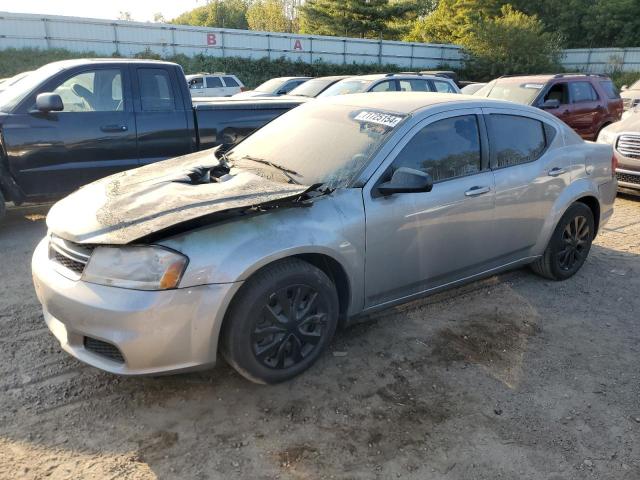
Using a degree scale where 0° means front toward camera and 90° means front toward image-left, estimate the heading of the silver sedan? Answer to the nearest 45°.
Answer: approximately 45°

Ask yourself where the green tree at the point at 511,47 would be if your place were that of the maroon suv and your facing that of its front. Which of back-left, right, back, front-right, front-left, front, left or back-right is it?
back-right

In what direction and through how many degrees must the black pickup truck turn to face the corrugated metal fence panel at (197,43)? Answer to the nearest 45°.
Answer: approximately 135° to its right

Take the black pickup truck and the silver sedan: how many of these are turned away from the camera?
0

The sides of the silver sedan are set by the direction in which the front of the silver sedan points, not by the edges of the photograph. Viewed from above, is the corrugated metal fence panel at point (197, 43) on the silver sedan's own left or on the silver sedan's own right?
on the silver sedan's own right

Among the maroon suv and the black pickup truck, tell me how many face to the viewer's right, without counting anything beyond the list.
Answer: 0

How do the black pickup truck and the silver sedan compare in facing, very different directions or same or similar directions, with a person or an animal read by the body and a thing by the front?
same or similar directions

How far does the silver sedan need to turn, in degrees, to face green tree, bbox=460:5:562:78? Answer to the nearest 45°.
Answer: approximately 135° to its right

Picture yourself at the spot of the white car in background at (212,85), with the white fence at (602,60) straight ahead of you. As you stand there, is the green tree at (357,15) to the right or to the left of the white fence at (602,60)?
left

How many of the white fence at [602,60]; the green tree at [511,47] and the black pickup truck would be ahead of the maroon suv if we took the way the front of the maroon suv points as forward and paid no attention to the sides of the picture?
1

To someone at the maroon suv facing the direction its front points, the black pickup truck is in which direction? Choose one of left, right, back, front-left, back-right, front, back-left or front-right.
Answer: front

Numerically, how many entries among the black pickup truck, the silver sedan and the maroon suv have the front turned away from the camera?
0

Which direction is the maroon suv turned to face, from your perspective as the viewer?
facing the viewer and to the left of the viewer

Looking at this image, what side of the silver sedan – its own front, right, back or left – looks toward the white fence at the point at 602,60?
back

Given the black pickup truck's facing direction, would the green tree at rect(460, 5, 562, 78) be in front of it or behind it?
behind

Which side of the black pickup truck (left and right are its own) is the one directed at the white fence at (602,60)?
back

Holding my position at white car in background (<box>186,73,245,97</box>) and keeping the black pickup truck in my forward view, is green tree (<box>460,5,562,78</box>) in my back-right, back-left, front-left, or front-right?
back-left

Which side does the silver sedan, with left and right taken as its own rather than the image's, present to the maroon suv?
back
